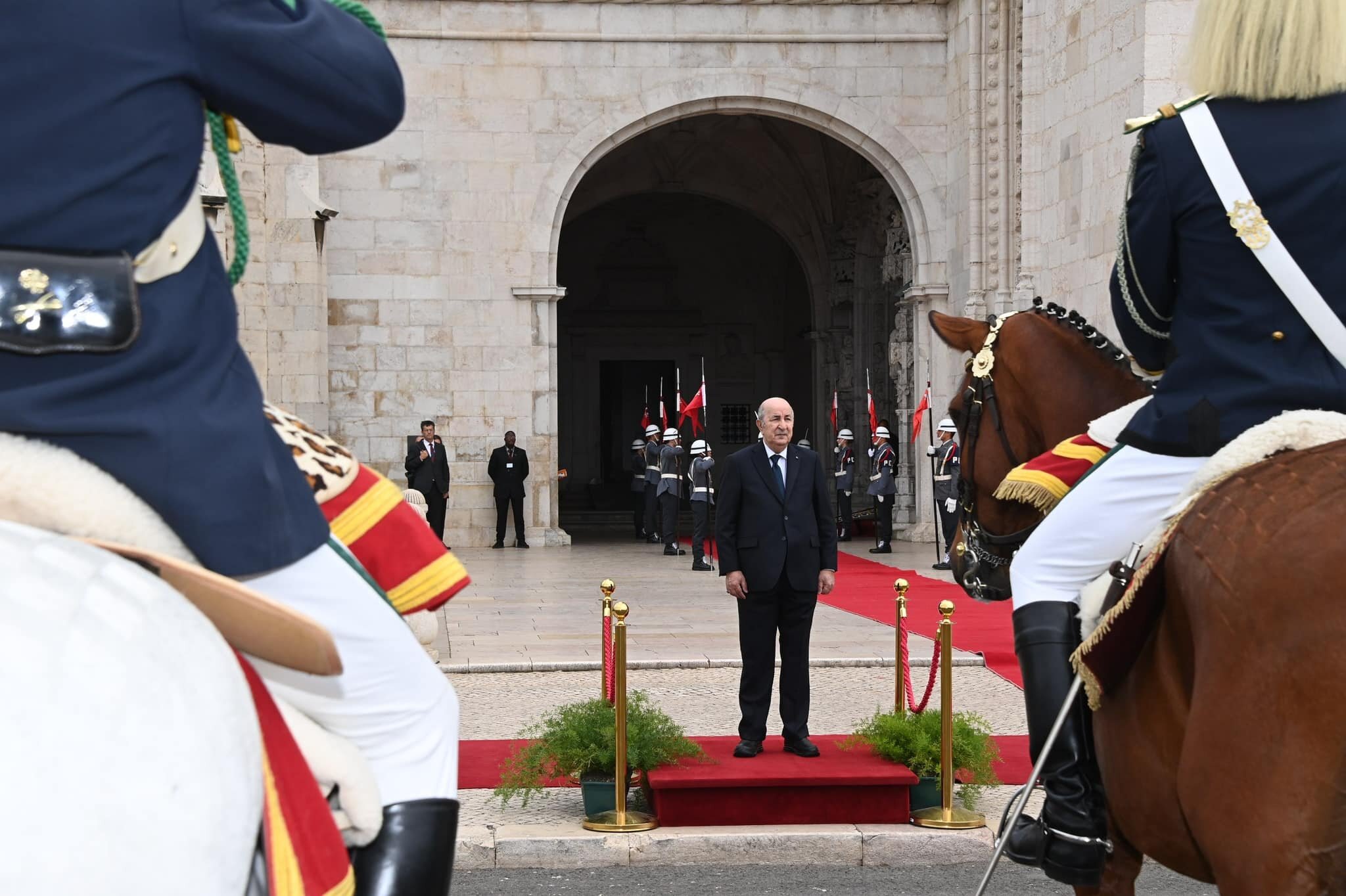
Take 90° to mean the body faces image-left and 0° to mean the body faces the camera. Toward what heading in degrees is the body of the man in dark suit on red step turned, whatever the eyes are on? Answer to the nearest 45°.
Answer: approximately 0°

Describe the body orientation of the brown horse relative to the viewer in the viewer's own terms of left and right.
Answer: facing away from the viewer and to the left of the viewer

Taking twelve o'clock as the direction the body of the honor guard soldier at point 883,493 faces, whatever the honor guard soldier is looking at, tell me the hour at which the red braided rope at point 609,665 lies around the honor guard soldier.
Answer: The red braided rope is roughly at 9 o'clock from the honor guard soldier.

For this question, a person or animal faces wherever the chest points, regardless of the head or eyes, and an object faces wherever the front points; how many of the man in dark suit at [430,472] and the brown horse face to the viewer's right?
0

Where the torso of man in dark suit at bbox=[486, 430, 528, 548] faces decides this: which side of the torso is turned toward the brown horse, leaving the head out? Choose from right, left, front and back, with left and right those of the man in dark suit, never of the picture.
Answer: front

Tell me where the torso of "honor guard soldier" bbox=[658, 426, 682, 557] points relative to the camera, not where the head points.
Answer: to the viewer's right

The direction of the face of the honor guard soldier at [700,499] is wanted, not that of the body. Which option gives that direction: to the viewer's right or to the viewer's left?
to the viewer's right

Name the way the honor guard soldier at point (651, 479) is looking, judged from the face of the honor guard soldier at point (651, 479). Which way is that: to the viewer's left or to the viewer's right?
to the viewer's right

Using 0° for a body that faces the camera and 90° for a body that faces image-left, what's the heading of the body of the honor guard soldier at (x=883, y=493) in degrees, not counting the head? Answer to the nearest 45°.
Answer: approximately 90°

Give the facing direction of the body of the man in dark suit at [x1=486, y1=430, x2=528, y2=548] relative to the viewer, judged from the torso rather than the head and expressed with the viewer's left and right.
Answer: facing the viewer

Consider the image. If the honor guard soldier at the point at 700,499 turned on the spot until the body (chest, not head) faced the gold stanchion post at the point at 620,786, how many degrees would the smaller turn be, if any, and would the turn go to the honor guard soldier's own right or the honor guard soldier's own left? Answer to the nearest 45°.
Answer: approximately 90° to the honor guard soldier's own right

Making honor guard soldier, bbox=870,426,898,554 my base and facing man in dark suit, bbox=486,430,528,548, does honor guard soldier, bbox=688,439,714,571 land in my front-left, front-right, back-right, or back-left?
front-left

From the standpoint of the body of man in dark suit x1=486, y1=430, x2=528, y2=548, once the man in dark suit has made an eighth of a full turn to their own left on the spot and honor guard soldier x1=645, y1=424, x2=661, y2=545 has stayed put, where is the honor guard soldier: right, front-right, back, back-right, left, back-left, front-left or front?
left

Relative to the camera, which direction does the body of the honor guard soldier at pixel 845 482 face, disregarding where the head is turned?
to the viewer's left

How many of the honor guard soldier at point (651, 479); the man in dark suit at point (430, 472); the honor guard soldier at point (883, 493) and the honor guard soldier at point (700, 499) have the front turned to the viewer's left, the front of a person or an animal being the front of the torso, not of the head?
1

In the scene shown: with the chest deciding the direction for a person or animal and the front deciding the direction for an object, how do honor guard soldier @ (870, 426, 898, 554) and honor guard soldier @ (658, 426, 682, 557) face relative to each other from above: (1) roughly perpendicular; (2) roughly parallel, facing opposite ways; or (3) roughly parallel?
roughly parallel, facing opposite ways

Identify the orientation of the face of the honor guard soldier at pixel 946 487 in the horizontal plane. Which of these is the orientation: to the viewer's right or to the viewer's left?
to the viewer's left

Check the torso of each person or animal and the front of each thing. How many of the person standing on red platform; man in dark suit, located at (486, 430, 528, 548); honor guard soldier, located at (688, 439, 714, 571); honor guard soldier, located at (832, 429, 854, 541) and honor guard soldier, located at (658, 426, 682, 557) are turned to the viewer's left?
1
